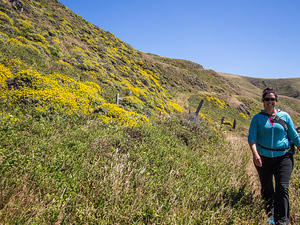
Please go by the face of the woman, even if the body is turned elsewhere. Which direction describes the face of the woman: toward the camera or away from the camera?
toward the camera

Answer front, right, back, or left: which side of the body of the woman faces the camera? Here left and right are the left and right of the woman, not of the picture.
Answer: front
